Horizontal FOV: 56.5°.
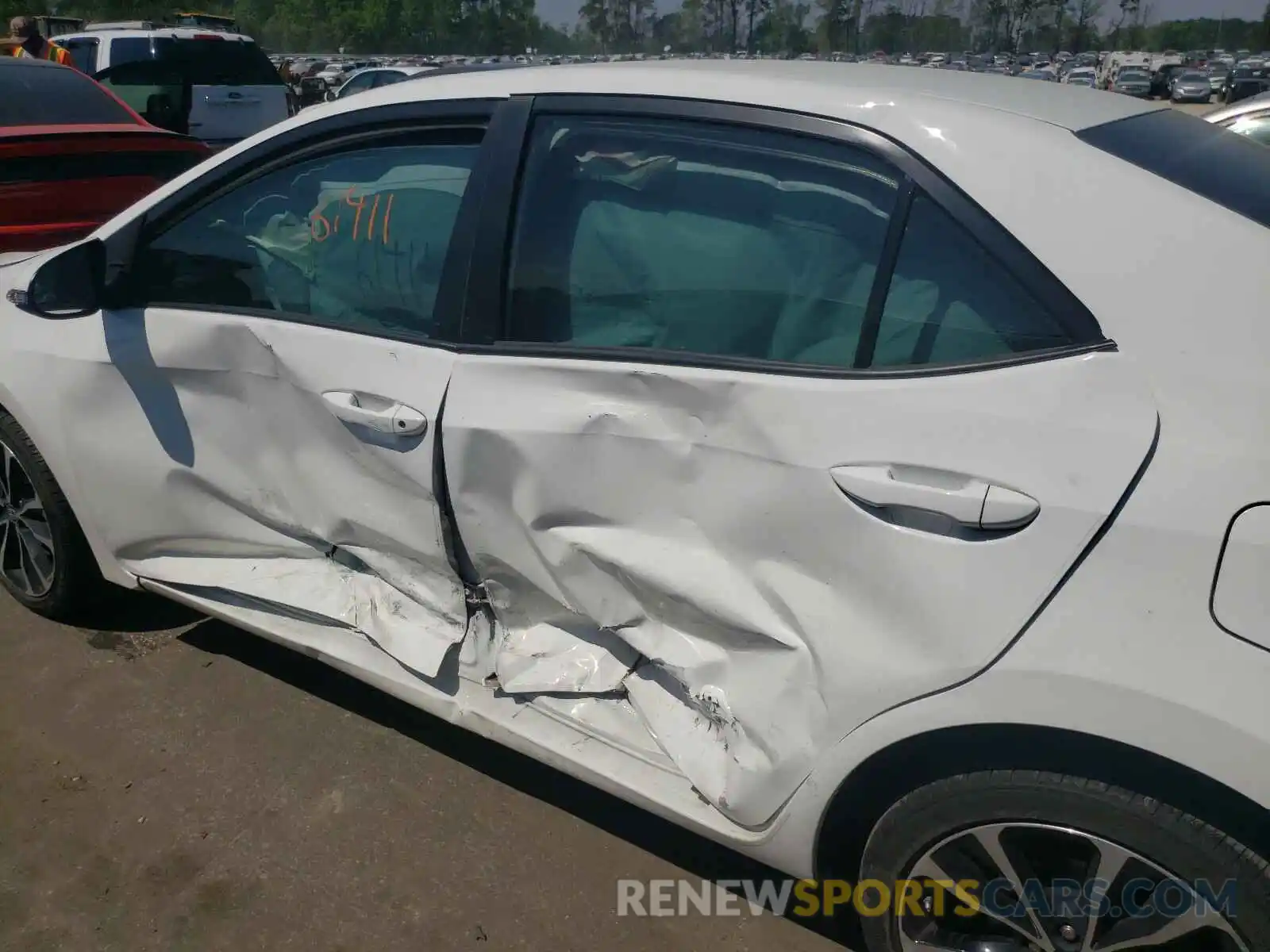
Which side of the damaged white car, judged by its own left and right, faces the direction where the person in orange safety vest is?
front

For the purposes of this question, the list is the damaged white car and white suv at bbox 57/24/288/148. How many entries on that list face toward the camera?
0

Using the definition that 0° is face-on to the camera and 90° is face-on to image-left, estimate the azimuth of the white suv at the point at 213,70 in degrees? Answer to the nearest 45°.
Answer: approximately 135°

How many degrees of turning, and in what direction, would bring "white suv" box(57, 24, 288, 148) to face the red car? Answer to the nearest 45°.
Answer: approximately 135° to its left

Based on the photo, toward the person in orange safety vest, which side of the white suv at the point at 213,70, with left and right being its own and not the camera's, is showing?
left

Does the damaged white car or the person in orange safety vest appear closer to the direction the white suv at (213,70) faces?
the person in orange safety vest

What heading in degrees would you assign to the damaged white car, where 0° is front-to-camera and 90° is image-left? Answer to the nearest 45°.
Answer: approximately 135°

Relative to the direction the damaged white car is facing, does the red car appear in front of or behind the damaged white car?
in front

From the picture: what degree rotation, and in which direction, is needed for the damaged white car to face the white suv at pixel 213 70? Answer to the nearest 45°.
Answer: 0° — it already faces it
